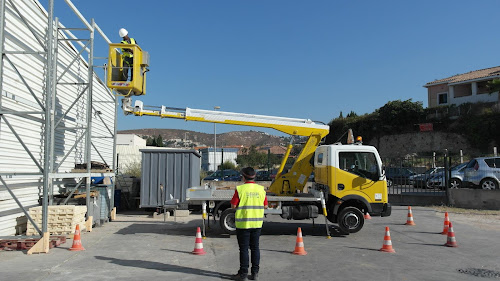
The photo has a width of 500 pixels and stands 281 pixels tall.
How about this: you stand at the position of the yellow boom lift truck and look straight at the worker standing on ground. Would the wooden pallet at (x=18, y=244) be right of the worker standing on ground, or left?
right

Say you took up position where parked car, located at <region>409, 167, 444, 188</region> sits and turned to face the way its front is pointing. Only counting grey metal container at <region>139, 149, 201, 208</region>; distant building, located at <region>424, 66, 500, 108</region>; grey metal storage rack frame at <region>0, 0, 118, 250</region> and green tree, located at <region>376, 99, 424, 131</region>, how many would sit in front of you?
2

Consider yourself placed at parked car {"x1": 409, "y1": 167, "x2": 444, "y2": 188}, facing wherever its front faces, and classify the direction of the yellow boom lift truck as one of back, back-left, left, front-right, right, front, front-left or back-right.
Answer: front-left

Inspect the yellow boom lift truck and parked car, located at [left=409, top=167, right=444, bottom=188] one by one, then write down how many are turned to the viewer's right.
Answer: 1

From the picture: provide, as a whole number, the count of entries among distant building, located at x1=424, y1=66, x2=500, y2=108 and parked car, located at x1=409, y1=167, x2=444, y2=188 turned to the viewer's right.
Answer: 0

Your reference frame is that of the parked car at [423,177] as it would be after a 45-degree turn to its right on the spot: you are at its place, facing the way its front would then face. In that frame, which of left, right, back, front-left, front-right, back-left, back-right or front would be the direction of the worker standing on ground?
left

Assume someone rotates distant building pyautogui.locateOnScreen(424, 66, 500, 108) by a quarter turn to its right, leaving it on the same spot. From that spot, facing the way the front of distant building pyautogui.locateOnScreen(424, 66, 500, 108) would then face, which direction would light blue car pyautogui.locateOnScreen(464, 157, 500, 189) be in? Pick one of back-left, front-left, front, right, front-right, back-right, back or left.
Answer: back-left

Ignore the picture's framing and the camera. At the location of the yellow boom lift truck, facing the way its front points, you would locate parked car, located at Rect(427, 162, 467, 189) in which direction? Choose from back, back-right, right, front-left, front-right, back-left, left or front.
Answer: front-left

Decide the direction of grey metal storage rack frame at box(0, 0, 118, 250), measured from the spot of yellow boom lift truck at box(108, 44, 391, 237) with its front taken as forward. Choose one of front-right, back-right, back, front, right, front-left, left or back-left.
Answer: back

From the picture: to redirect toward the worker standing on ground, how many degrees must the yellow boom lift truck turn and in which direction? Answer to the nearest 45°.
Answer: approximately 135° to its right

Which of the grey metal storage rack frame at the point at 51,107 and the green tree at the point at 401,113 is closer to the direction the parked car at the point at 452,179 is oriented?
the grey metal storage rack frame

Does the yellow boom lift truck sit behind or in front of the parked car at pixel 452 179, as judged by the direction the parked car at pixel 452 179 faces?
in front

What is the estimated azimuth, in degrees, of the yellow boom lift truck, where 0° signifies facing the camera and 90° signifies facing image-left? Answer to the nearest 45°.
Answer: approximately 270°

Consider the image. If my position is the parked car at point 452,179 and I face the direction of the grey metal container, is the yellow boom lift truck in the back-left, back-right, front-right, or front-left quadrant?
front-left

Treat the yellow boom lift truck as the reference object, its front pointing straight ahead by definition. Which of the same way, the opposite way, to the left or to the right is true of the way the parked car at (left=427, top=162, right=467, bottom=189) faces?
the opposite way
